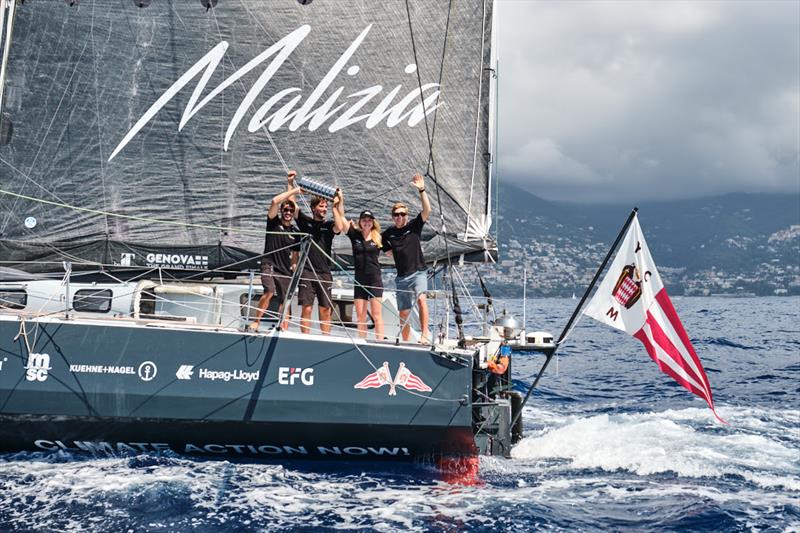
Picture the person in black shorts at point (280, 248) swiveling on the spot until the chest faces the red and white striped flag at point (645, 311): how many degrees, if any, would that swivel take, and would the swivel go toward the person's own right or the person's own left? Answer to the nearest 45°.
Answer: approximately 90° to the person's own left

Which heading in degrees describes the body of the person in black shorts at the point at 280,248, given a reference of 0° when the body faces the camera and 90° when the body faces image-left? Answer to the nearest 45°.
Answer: approximately 0°

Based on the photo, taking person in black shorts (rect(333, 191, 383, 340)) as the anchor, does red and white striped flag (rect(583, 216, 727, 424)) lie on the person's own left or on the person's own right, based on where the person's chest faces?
on the person's own left

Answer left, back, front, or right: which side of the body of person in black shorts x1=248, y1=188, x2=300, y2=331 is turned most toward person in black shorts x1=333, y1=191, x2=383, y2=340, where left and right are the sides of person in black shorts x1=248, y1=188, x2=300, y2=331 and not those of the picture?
left

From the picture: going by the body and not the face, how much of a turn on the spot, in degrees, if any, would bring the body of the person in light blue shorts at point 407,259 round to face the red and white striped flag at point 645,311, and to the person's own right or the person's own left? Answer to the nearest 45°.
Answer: approximately 90° to the person's own left

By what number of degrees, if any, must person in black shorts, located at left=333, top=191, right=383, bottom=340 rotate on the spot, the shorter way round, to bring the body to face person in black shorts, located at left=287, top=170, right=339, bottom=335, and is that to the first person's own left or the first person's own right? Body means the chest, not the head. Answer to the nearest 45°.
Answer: approximately 90° to the first person's own right

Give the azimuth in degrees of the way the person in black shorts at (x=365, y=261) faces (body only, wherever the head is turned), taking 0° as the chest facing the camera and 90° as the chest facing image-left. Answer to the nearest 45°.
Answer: approximately 0°
